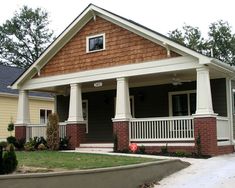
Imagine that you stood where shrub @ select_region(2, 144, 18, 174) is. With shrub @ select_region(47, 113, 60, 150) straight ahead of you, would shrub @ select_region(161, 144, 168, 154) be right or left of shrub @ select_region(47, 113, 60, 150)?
right

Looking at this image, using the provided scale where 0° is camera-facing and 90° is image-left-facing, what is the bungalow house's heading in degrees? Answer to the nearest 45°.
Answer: approximately 45°

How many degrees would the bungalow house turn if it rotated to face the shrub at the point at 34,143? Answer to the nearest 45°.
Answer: approximately 45° to its right

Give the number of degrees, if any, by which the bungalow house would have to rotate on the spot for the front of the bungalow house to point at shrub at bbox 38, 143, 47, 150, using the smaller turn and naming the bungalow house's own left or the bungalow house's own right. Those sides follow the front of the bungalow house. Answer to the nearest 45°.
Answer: approximately 45° to the bungalow house's own right

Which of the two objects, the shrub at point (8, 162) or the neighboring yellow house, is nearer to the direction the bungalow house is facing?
the shrub

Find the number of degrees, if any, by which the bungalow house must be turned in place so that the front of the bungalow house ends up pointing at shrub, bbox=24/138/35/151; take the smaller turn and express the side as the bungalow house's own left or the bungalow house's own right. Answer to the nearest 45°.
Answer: approximately 45° to the bungalow house's own right

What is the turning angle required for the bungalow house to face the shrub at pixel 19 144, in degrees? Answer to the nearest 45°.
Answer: approximately 45° to its right

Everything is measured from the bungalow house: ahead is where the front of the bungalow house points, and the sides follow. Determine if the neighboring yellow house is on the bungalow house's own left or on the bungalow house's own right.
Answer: on the bungalow house's own right
